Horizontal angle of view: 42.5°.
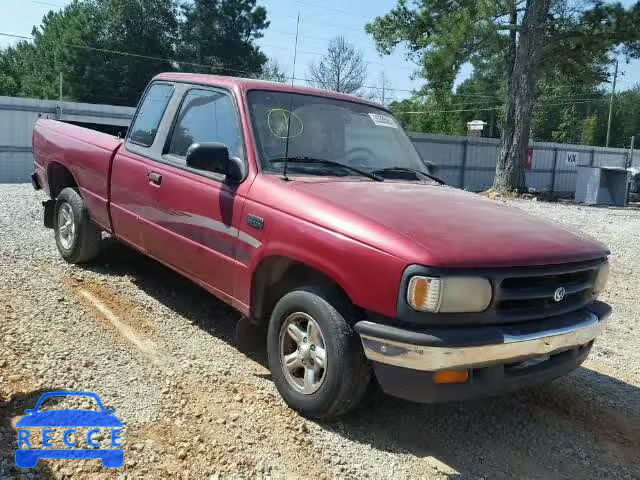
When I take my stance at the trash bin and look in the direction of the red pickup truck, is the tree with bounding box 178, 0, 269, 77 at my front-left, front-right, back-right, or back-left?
back-right

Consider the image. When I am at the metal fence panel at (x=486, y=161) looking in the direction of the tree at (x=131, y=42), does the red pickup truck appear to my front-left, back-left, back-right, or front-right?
back-left

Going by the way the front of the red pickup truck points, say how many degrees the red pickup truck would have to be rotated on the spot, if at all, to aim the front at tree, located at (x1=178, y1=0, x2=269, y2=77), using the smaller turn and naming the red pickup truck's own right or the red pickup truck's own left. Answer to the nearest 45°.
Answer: approximately 135° to the red pickup truck's own left

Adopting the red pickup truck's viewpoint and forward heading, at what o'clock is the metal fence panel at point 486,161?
The metal fence panel is roughly at 8 o'clock from the red pickup truck.

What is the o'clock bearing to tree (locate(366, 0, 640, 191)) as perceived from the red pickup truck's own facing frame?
The tree is roughly at 8 o'clock from the red pickup truck.

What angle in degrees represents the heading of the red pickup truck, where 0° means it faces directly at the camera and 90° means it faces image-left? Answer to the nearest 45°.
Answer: approximately 315°

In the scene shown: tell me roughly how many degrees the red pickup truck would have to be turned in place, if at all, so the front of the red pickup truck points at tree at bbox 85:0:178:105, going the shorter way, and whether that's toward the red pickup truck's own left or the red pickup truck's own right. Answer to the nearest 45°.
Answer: approximately 135° to the red pickup truck's own left

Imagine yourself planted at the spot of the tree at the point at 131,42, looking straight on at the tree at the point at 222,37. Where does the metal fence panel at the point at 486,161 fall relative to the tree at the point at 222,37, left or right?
right
